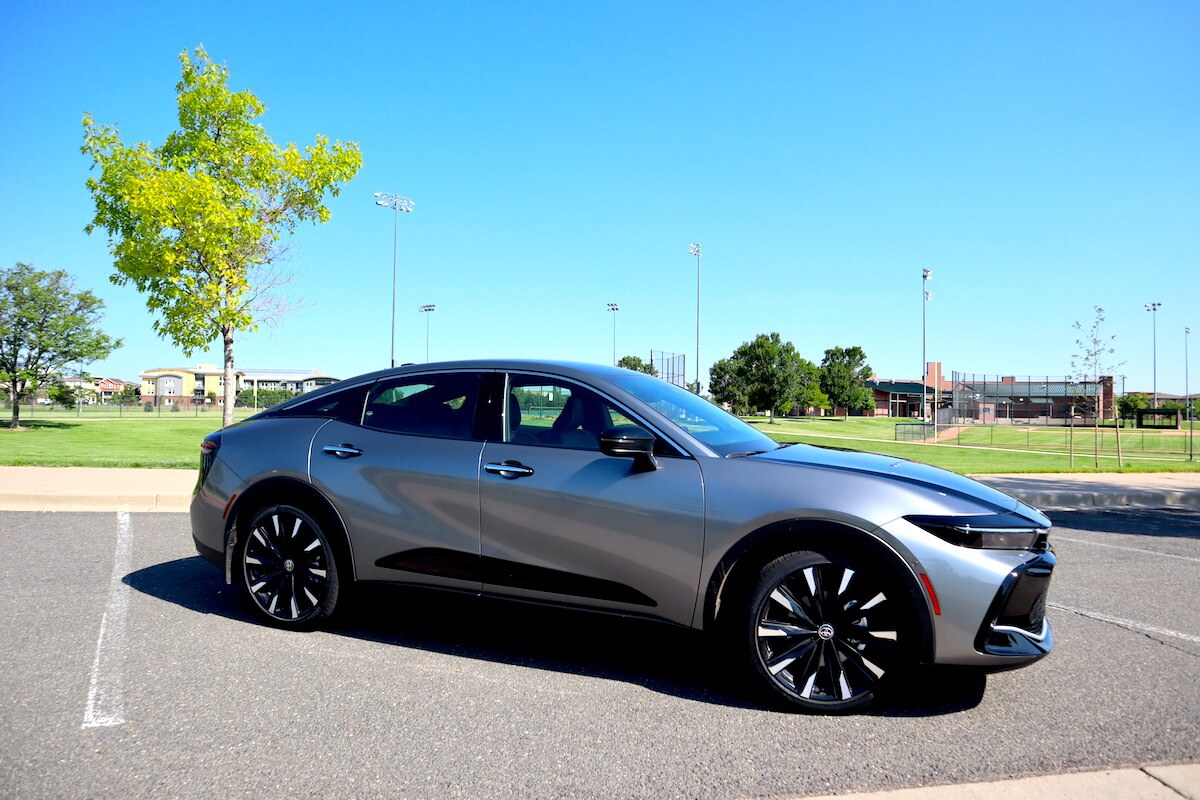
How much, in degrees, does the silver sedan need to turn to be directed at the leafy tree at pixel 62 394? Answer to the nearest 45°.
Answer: approximately 180°

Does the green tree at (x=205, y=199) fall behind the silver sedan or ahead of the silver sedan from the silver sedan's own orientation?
behind

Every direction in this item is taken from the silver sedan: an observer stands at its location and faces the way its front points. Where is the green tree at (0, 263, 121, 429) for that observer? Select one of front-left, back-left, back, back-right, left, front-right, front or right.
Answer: back

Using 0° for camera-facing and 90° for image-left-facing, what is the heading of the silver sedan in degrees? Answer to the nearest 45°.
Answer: approximately 315°

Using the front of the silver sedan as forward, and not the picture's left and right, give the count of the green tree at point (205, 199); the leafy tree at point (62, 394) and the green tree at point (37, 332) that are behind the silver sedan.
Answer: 3
